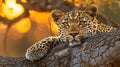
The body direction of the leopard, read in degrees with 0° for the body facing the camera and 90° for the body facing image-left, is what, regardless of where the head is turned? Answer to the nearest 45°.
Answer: approximately 0°
